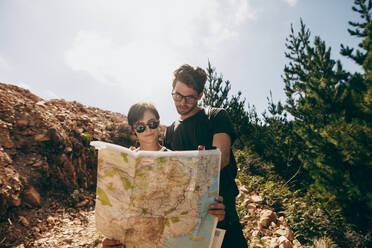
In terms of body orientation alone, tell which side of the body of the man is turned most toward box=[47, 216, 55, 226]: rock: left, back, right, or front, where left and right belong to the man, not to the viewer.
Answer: right

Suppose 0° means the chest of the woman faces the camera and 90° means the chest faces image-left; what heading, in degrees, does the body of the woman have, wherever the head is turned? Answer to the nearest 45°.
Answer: approximately 0°
